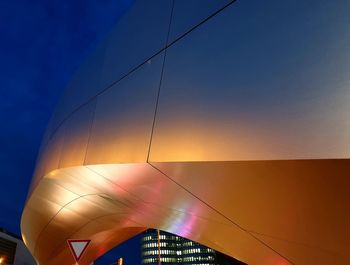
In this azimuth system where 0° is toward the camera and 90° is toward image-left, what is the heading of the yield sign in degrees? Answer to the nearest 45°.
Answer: approximately 0°
